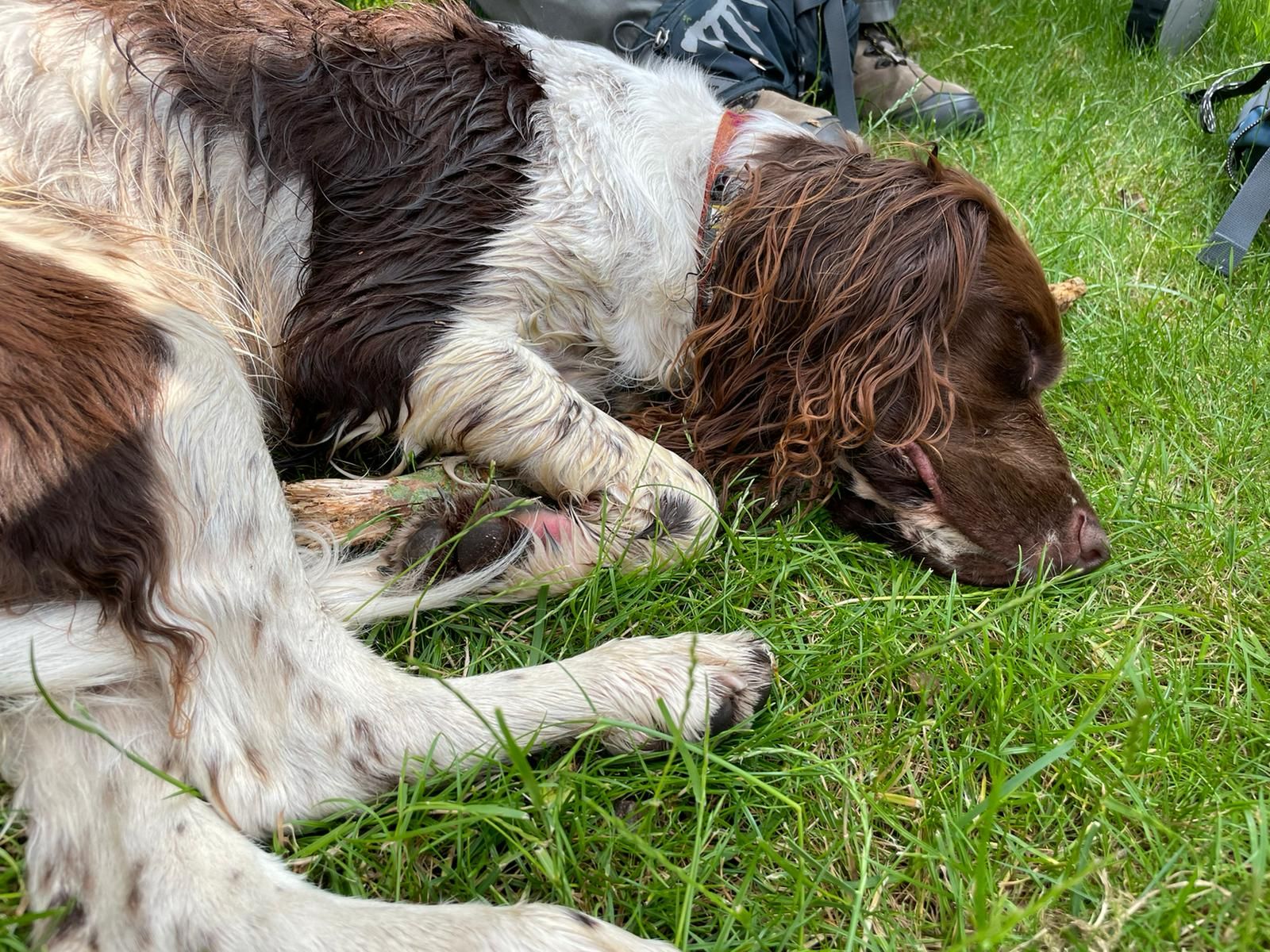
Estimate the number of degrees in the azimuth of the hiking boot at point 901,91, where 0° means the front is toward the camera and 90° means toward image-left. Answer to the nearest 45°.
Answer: approximately 270°

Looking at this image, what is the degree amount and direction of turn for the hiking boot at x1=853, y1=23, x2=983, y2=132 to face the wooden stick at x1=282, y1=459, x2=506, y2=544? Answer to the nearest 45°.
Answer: approximately 90° to its right

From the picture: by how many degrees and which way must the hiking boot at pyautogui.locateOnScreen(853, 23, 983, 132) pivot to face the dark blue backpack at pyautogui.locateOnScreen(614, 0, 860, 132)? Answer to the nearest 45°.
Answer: approximately 135° to its right
